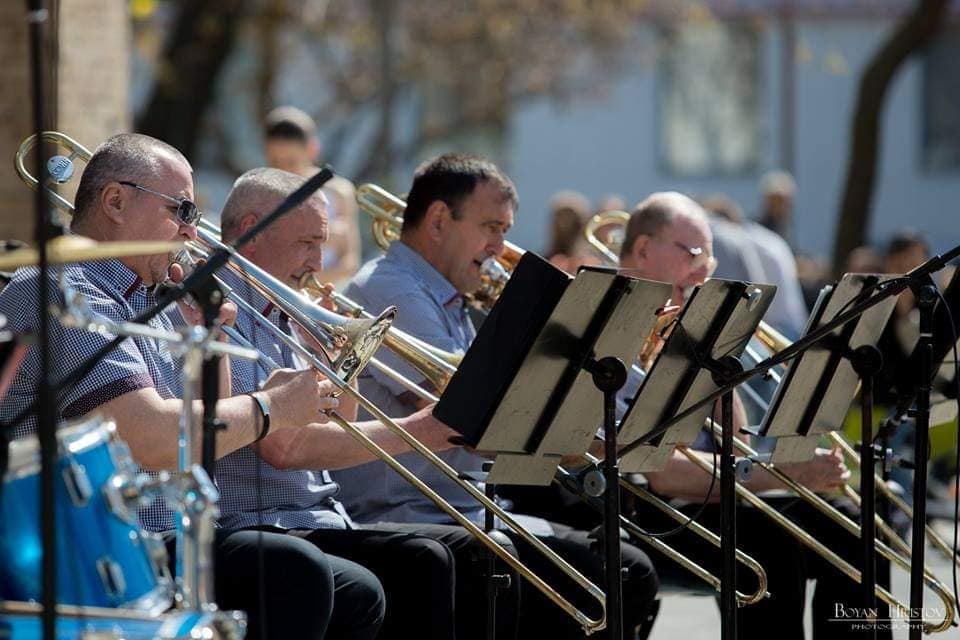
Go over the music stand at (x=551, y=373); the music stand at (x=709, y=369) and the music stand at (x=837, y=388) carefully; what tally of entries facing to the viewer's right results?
0

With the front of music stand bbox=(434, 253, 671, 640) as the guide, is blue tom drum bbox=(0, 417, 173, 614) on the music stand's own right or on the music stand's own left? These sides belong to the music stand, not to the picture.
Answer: on the music stand's own left

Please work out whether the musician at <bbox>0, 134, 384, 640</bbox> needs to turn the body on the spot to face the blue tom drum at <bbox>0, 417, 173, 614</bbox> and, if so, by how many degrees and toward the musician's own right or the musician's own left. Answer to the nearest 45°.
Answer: approximately 90° to the musician's own right

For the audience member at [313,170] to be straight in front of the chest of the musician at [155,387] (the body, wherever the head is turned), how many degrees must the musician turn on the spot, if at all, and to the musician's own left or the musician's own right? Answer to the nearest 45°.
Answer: approximately 90° to the musician's own left

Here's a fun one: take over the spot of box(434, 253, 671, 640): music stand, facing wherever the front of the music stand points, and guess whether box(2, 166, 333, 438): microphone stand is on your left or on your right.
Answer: on your left

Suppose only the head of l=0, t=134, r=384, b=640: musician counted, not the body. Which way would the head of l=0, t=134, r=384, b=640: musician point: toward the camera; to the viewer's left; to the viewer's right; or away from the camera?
to the viewer's right

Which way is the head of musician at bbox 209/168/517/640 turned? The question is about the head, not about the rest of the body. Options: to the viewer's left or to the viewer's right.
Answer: to the viewer's right

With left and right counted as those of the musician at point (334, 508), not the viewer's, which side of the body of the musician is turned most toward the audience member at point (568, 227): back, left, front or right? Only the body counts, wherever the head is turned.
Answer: left

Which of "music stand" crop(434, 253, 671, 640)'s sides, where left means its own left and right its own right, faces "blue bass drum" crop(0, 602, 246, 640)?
left

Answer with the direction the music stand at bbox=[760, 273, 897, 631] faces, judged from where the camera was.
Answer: facing away from the viewer and to the left of the viewer

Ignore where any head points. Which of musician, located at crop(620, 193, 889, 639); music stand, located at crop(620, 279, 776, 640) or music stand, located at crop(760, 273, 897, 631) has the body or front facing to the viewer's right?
the musician

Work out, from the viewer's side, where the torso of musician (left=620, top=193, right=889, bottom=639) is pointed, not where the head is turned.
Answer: to the viewer's right

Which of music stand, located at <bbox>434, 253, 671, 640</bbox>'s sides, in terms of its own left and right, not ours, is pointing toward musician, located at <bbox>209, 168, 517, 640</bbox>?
front

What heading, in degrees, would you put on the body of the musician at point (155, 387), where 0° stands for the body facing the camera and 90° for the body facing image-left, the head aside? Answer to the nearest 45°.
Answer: approximately 270°

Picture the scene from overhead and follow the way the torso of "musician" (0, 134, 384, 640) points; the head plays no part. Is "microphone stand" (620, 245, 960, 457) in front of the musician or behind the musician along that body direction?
in front
